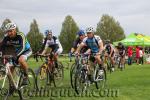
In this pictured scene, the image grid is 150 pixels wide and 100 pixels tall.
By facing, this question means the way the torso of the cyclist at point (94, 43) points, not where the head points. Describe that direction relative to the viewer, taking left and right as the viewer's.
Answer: facing the viewer and to the left of the viewer

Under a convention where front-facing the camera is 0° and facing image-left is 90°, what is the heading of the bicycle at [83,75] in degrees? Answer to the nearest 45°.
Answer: approximately 45°

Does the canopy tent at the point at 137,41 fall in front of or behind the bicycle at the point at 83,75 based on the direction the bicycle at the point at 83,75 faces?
behind

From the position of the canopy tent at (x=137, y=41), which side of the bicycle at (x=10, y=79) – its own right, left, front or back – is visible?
back

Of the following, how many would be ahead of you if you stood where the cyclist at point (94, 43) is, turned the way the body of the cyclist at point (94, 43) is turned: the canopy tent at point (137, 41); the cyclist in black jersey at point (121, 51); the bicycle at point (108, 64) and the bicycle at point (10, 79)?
1

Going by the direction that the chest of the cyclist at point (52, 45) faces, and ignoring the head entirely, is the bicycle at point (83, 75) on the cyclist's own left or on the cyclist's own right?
on the cyclist's own left

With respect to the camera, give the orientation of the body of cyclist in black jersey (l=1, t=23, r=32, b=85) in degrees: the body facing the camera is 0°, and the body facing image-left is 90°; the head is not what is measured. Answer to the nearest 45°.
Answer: approximately 45°

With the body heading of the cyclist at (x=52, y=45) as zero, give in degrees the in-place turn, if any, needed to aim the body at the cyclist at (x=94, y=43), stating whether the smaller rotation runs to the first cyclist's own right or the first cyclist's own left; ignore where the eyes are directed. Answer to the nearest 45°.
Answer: approximately 90° to the first cyclist's own left

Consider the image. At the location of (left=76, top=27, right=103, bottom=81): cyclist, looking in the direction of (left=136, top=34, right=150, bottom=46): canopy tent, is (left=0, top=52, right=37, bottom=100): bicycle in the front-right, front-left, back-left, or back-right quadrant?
back-left
